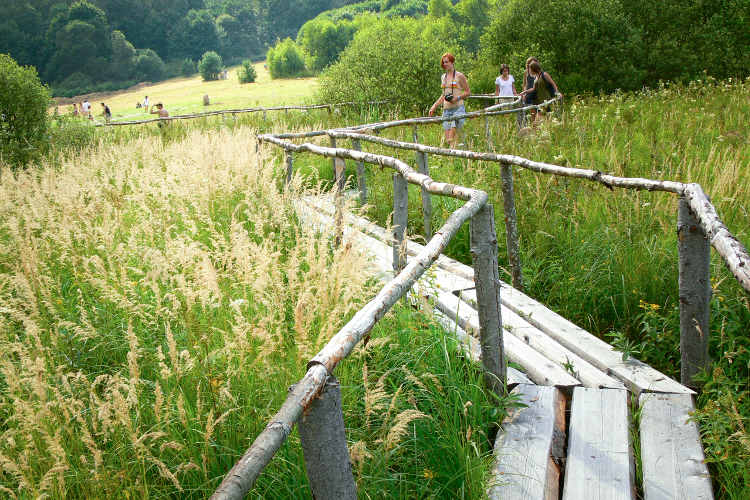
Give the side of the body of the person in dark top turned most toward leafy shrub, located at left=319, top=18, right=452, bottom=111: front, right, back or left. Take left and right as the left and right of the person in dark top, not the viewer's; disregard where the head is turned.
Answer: right

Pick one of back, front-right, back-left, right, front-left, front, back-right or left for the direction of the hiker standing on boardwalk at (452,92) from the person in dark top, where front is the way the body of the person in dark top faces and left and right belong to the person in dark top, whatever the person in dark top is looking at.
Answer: front

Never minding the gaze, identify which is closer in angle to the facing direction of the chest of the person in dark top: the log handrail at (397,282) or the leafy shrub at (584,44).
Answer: the log handrail

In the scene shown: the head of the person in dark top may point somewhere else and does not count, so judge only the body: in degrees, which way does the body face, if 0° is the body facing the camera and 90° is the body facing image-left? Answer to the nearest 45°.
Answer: approximately 45°

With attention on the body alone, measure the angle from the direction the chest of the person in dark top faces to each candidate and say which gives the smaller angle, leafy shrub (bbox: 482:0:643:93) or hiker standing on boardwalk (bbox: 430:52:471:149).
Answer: the hiker standing on boardwalk

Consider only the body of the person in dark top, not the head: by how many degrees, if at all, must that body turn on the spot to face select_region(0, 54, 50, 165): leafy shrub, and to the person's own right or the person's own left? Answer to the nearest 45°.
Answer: approximately 45° to the person's own right

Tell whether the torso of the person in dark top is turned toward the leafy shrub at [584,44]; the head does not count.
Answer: no
